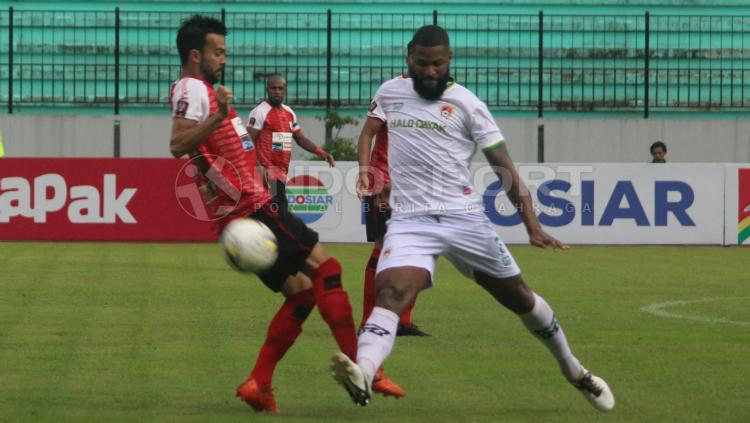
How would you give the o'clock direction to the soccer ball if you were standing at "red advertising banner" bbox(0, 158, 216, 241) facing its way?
The soccer ball is roughly at 12 o'clock from the red advertising banner.

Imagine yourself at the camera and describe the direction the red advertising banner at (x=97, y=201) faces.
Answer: facing the viewer

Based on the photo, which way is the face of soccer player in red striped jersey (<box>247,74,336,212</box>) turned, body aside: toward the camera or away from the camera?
toward the camera

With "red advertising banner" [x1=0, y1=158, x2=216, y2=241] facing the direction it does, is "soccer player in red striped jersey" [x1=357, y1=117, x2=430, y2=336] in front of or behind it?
in front

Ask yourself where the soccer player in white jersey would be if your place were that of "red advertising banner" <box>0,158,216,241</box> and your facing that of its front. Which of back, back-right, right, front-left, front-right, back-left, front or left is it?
front

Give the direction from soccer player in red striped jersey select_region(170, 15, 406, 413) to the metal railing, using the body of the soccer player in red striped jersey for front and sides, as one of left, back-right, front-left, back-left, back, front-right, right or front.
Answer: left

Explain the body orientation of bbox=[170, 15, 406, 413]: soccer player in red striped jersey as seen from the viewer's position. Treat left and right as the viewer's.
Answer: facing to the right of the viewer

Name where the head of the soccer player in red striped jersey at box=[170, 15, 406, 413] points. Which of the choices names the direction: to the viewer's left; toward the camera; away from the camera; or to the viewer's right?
to the viewer's right
